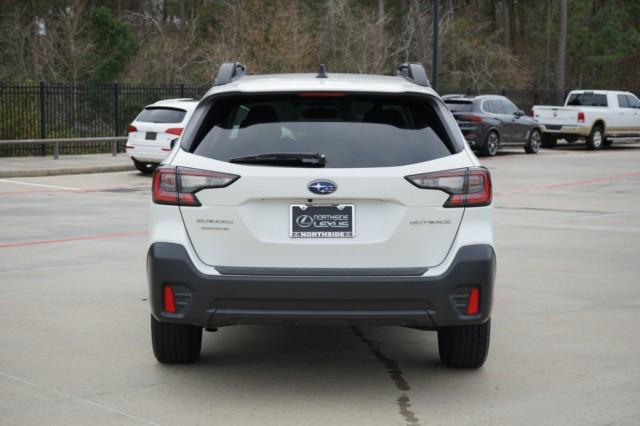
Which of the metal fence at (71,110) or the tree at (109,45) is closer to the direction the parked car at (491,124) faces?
the tree

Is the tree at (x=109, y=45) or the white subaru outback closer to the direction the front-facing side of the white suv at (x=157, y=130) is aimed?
the tree

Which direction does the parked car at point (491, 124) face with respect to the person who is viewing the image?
facing away from the viewer and to the right of the viewer

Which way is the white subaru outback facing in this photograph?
away from the camera

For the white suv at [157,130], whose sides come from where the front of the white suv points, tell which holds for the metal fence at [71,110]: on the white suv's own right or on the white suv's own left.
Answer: on the white suv's own left

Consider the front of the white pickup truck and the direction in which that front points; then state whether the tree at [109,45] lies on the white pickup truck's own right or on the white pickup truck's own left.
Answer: on the white pickup truck's own left

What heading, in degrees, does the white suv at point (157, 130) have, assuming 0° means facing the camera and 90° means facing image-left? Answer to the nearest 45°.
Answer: approximately 225°

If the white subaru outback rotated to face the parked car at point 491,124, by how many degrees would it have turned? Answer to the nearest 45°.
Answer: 0° — it already faces it

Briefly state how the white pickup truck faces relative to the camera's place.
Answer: facing away from the viewer and to the right of the viewer

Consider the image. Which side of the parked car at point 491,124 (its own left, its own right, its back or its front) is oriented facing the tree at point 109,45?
left

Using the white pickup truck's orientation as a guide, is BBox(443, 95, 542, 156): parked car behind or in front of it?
behind

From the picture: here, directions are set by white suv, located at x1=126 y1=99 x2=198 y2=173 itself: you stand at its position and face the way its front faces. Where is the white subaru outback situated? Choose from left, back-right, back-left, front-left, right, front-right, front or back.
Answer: back-right
